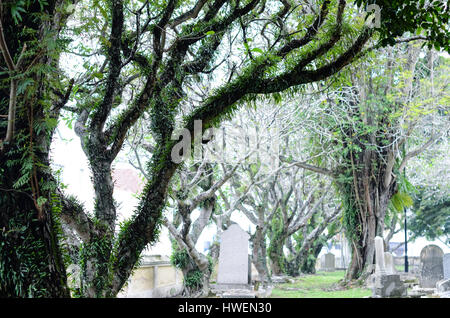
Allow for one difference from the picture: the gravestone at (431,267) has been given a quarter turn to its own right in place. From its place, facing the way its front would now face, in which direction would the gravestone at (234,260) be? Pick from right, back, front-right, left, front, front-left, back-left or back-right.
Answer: front-left

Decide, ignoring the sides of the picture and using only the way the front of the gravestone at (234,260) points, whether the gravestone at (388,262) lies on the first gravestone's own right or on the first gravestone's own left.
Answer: on the first gravestone's own left

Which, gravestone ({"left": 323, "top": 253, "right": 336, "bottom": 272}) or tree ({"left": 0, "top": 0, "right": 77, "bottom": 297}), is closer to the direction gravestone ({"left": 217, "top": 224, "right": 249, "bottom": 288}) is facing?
the tree

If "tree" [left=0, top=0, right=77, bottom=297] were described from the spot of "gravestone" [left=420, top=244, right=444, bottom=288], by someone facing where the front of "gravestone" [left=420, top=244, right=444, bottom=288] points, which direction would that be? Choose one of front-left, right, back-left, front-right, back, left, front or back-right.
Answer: front

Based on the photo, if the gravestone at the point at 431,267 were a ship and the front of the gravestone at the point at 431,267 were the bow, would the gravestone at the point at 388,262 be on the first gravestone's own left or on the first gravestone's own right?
on the first gravestone's own right

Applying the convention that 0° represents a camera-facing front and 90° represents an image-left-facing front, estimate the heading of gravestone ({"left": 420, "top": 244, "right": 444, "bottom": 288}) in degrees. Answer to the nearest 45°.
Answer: approximately 0°

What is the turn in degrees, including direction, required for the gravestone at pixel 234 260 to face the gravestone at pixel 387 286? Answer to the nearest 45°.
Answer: approximately 90° to its left
